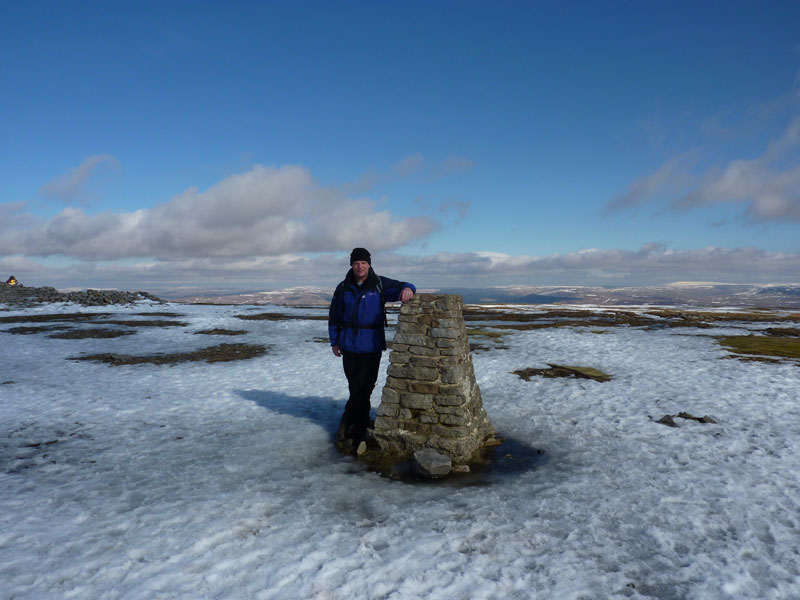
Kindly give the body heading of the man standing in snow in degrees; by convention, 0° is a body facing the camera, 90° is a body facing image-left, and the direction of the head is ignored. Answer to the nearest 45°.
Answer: approximately 0°

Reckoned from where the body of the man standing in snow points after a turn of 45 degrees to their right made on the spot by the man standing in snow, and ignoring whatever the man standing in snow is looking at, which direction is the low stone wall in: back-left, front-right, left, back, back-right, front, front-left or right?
right

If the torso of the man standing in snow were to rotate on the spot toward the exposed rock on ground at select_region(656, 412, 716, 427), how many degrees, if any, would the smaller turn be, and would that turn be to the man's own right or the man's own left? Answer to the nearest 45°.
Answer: approximately 90° to the man's own left
